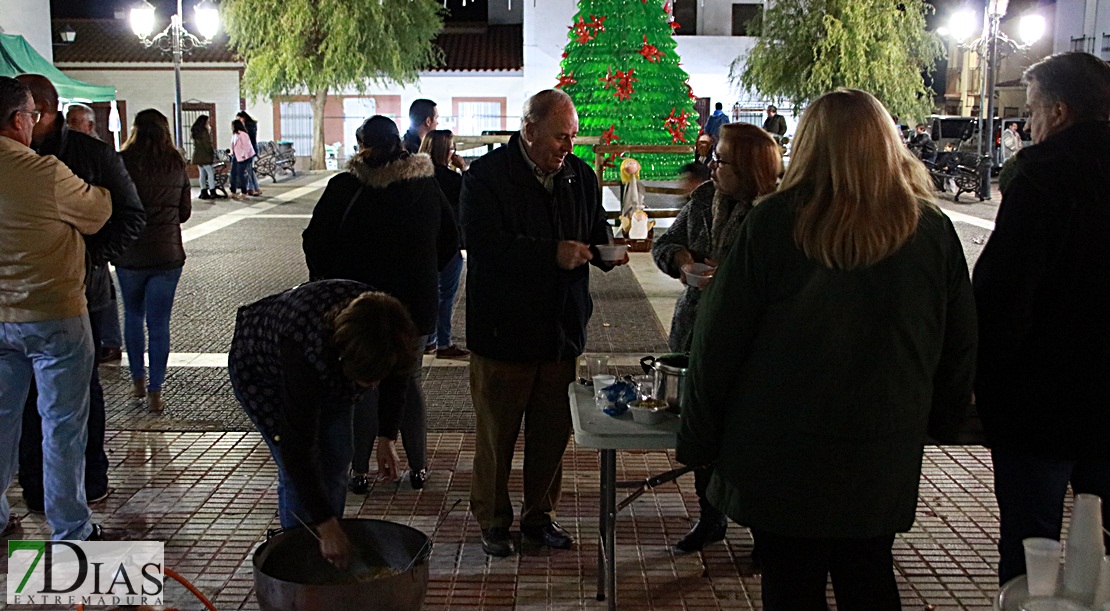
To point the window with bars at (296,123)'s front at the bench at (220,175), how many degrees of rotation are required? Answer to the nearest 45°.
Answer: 0° — it already faces it

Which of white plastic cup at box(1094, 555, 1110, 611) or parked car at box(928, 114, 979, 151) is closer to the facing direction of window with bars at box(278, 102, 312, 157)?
the white plastic cup

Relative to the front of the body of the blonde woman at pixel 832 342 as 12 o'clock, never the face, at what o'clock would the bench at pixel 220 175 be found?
The bench is roughly at 11 o'clock from the blonde woman.

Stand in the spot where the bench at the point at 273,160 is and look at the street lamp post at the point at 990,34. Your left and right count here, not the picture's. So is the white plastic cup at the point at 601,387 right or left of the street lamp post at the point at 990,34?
right

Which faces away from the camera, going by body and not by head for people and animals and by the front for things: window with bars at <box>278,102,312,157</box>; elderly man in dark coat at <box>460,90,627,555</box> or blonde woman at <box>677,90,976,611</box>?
the blonde woman

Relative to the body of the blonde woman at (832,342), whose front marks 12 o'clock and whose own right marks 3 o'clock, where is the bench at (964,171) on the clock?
The bench is roughly at 12 o'clock from the blonde woman.

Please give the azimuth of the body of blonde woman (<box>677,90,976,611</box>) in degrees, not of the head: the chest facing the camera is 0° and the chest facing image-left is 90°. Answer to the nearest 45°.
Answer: approximately 180°

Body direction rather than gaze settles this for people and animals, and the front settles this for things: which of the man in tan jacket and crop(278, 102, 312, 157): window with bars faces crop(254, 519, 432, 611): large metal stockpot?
the window with bars

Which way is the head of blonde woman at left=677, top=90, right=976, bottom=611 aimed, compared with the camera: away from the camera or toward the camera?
away from the camera

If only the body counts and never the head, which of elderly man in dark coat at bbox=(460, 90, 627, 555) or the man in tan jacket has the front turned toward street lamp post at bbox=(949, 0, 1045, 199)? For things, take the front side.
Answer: the man in tan jacket

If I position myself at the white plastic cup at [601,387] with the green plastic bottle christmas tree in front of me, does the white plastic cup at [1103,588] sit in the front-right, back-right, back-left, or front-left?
back-right

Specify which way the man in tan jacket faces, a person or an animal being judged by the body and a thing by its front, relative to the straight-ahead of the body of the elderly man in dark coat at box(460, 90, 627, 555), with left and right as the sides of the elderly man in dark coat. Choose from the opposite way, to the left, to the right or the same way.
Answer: to the left
